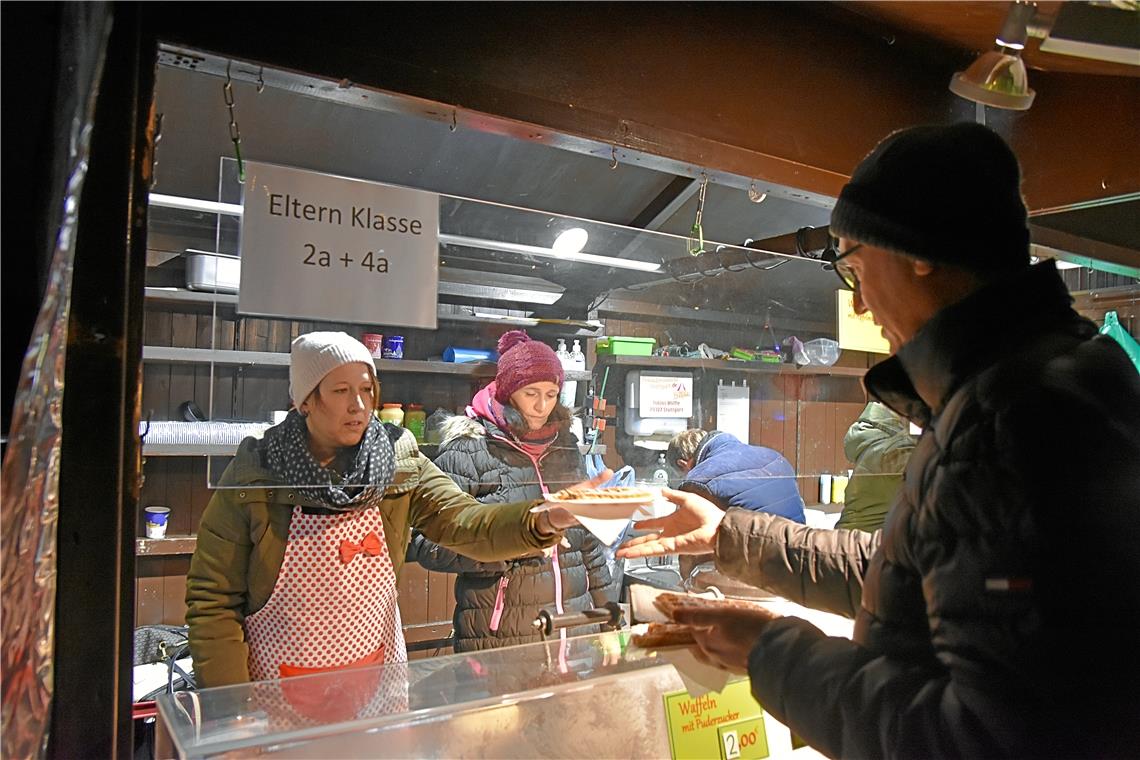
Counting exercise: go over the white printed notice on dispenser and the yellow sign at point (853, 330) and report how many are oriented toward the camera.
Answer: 2

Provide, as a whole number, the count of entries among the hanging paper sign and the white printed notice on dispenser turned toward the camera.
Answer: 2

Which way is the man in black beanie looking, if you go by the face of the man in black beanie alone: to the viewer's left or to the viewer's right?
to the viewer's left

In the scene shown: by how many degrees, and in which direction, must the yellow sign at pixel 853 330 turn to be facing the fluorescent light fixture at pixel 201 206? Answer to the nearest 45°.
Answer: approximately 45° to its right

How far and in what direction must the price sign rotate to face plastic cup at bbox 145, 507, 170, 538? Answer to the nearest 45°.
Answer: approximately 135° to its right

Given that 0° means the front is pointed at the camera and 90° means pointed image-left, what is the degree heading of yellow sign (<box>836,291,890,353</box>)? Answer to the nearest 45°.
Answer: approximately 0°

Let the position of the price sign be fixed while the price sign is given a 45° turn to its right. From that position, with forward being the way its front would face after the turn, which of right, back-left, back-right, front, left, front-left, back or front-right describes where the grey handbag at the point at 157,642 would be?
right

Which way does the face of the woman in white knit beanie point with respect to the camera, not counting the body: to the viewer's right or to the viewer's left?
to the viewer's right
